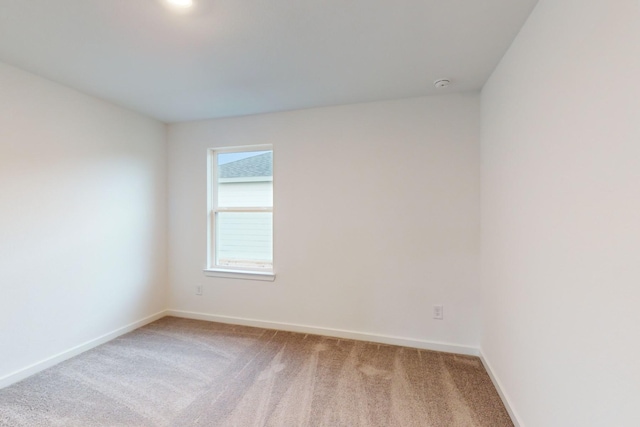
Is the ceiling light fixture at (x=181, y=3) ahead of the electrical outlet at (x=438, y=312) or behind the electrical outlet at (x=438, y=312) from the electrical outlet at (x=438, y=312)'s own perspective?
ahead

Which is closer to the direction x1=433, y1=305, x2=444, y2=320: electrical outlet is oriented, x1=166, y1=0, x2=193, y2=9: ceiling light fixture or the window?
the ceiling light fixture

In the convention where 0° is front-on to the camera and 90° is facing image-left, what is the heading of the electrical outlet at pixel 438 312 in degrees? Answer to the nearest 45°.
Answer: approximately 0°

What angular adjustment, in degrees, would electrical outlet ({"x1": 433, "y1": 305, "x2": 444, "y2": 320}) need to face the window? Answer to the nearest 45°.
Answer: approximately 90° to its right
